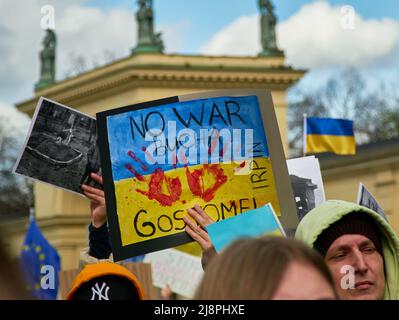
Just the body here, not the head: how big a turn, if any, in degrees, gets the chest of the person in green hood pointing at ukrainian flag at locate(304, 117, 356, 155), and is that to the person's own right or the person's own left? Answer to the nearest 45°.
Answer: approximately 180°

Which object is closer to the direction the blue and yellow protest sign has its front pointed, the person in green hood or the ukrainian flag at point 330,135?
the person in green hood

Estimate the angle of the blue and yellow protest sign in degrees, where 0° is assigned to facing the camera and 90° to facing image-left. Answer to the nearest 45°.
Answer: approximately 0°

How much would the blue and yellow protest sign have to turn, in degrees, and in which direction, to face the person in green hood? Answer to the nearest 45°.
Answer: approximately 45° to its left

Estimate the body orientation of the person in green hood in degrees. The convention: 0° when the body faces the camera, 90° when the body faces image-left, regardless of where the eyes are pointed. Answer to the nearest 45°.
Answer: approximately 0°

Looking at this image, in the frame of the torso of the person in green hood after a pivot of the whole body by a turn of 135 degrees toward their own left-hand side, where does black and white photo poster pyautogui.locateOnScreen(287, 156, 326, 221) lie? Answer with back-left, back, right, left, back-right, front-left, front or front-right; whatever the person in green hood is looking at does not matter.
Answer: front-left
